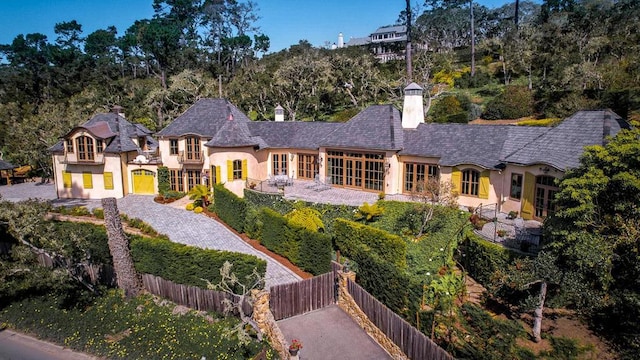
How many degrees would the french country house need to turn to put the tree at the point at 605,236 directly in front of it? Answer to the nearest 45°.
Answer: approximately 45° to its left

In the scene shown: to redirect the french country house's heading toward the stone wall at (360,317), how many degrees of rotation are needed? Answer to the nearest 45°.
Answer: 0° — it already faces it

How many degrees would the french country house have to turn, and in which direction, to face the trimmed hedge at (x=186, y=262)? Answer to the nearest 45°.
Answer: approximately 45° to its right

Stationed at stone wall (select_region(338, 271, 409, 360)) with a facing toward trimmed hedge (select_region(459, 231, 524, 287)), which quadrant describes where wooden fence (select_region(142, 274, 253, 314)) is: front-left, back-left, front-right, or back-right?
back-left

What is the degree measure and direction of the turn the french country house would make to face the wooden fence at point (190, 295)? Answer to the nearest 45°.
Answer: approximately 45° to its right

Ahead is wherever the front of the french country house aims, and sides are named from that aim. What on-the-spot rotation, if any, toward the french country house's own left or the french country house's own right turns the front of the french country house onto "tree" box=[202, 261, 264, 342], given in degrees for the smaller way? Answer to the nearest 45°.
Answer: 0° — it already faces it

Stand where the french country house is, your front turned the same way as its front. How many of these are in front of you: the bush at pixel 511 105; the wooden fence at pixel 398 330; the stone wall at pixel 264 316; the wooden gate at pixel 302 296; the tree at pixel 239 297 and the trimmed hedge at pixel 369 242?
5

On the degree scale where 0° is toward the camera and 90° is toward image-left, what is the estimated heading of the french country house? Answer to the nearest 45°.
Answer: approximately 0°

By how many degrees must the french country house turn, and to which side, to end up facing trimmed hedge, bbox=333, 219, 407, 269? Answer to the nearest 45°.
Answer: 0° — it already faces it

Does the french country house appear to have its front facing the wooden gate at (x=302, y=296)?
yes

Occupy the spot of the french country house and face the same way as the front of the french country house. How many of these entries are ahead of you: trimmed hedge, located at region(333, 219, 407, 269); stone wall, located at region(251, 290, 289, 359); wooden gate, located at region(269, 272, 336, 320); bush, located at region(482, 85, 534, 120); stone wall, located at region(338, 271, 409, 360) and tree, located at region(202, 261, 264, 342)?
5

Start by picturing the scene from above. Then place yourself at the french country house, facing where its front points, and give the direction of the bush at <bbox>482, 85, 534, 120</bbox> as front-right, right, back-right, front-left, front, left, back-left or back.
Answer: back-left

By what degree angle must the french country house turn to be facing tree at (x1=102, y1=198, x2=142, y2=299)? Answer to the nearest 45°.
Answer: approximately 45° to its right

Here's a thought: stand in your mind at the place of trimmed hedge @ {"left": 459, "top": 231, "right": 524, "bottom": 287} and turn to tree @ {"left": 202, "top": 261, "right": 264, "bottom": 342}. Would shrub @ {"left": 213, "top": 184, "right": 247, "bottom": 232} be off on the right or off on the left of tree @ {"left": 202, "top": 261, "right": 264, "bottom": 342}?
right

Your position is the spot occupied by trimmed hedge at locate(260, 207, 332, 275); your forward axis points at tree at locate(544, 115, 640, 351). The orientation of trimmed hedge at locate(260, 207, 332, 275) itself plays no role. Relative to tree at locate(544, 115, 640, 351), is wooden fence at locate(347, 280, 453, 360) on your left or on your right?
right
